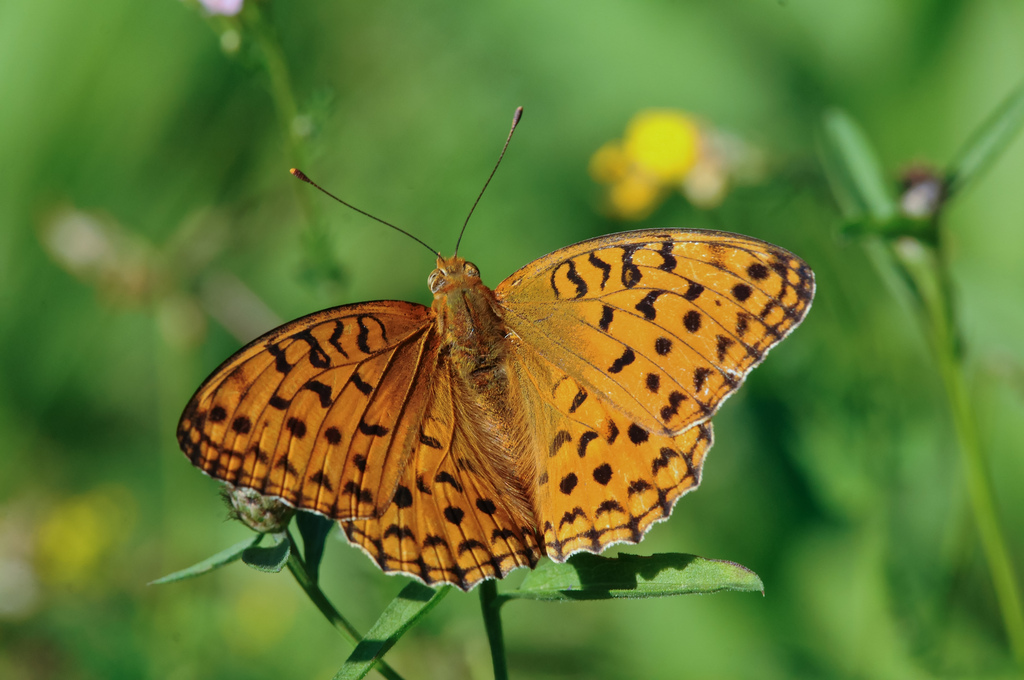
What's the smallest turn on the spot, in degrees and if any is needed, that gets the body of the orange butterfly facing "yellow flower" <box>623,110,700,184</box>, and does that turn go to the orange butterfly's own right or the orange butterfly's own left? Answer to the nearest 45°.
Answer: approximately 45° to the orange butterfly's own right

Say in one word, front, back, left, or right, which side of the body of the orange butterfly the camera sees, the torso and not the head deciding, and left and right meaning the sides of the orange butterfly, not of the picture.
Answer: back
